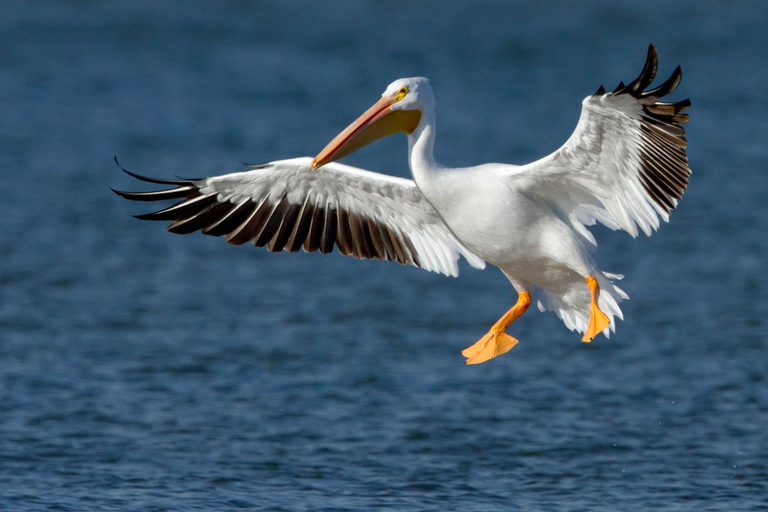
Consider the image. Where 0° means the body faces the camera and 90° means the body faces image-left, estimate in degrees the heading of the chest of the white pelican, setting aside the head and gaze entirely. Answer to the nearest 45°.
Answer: approximately 45°
